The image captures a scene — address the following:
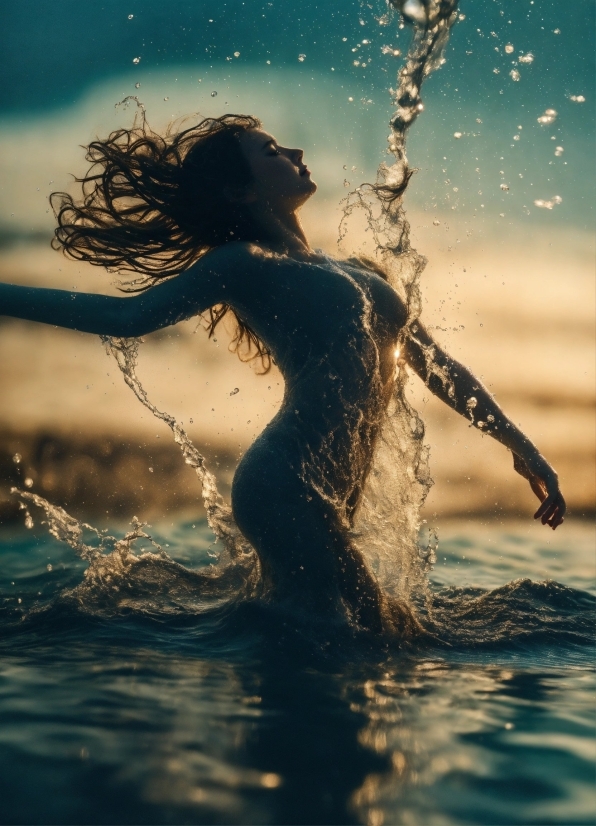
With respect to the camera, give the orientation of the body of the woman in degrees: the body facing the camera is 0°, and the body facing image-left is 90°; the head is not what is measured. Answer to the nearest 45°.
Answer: approximately 270°

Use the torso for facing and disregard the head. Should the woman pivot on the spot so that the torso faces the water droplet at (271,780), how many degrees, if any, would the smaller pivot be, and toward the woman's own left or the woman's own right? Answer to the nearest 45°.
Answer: approximately 90° to the woman's own right

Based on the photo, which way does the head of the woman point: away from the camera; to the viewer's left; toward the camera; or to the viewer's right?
to the viewer's right
